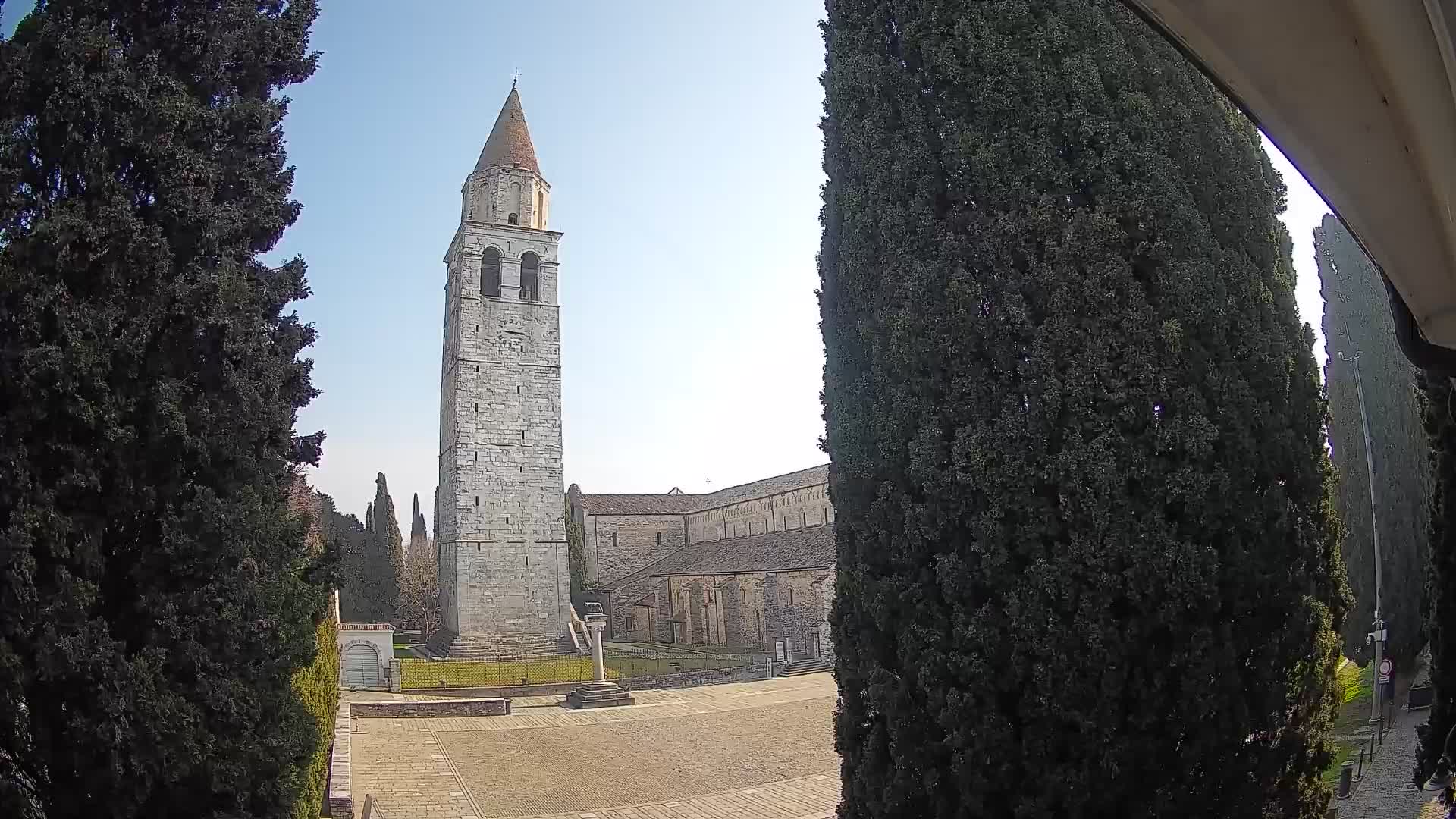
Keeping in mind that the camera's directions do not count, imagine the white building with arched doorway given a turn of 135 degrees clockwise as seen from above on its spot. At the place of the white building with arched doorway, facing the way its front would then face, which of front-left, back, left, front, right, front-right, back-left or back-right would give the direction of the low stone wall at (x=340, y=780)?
back-left

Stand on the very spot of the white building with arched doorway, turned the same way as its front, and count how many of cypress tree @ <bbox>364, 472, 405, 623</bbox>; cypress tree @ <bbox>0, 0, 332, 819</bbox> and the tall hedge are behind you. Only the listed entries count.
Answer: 1

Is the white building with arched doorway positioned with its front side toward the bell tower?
no

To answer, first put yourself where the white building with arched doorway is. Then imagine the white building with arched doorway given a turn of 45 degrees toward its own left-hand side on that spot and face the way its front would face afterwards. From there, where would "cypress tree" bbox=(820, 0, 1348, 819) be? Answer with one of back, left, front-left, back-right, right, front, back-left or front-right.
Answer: front-right

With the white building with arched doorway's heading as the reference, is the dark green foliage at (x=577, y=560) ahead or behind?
behind

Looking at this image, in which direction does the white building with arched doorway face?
toward the camera

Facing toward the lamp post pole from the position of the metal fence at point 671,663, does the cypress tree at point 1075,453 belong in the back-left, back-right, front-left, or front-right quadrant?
front-right

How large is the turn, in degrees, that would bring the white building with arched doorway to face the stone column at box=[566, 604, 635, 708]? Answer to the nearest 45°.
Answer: approximately 45° to its left

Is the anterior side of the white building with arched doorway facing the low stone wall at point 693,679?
no

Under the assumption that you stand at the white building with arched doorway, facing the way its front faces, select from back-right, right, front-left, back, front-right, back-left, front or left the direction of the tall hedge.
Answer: front

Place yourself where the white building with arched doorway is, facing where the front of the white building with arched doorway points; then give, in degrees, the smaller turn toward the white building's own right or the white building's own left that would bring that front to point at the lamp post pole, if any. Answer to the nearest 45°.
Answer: approximately 45° to the white building's own left

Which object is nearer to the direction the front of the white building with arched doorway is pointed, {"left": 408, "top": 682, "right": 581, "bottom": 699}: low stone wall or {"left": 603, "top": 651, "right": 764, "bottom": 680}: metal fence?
the low stone wall

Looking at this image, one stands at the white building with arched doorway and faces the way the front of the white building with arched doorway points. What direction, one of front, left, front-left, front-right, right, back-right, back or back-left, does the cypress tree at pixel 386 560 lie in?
back
